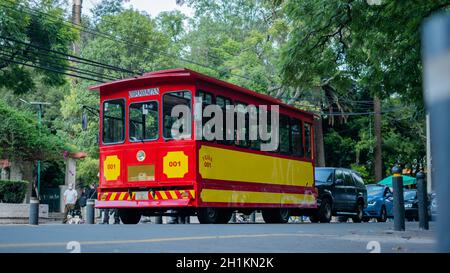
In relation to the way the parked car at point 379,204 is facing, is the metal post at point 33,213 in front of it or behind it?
in front

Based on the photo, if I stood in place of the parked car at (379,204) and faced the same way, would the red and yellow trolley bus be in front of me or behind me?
in front

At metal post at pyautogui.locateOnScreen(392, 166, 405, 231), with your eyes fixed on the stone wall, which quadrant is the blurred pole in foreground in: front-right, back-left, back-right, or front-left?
back-left

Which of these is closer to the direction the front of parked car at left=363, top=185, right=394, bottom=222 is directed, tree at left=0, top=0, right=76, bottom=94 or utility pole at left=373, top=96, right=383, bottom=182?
the tree

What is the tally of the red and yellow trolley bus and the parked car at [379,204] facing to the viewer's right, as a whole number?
0

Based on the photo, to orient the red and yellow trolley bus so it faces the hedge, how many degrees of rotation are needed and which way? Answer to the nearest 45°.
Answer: approximately 90° to its right

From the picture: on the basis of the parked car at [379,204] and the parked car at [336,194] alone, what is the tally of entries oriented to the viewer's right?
0

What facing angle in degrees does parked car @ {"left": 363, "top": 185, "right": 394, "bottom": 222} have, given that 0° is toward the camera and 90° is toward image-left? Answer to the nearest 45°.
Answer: approximately 45°

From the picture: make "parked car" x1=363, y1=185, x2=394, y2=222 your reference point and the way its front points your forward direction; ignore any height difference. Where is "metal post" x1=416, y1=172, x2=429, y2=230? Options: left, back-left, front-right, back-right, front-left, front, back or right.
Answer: front-left

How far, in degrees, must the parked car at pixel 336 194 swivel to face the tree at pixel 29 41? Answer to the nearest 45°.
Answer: approximately 45° to its right

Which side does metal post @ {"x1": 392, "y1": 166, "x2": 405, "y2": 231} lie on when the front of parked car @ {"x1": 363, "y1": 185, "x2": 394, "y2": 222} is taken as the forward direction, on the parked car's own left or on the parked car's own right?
on the parked car's own left
